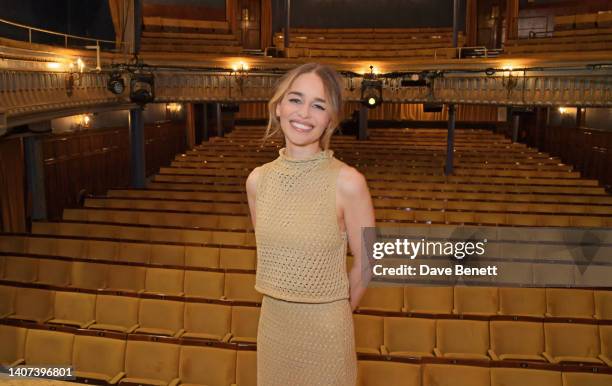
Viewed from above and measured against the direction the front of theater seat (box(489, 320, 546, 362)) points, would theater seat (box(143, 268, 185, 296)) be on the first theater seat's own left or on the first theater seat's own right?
on the first theater seat's own right

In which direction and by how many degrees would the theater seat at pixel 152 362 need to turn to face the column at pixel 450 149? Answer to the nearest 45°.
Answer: approximately 135° to its left

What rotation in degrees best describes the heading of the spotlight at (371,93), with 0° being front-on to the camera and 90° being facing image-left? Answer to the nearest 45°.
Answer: approximately 0°

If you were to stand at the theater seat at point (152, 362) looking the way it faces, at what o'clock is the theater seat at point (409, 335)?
the theater seat at point (409, 335) is roughly at 9 o'clock from the theater seat at point (152, 362).

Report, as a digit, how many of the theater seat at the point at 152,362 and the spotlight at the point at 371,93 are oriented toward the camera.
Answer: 2

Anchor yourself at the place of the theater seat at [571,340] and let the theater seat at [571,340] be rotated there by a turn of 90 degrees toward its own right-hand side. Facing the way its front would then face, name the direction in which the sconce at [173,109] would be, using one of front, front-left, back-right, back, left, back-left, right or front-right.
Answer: front-right

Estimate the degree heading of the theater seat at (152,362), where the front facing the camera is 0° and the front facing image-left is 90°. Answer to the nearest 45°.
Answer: approximately 0°

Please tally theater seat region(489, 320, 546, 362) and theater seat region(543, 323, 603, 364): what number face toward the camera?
2

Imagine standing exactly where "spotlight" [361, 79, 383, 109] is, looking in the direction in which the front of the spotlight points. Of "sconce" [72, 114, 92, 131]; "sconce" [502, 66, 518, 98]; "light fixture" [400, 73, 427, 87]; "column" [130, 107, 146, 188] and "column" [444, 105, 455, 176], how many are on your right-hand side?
2

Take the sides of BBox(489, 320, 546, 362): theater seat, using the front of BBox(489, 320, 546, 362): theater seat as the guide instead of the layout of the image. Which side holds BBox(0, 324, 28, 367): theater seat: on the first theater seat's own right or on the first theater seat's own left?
on the first theater seat's own right
